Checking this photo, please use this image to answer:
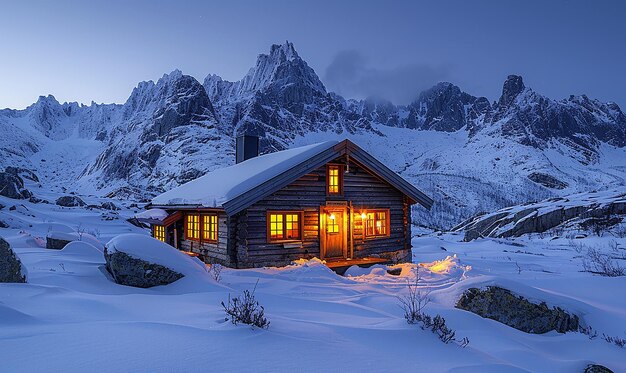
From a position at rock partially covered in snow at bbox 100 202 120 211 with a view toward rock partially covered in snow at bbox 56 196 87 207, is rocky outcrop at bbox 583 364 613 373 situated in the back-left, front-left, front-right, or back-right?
back-left

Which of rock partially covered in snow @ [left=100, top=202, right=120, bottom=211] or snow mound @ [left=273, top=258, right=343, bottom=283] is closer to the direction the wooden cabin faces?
the snow mound

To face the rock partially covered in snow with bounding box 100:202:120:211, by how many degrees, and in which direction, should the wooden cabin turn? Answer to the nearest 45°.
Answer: approximately 180°

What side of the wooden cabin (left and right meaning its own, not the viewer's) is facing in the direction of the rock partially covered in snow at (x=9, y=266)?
right

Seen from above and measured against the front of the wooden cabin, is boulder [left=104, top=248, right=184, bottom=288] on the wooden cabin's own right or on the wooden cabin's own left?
on the wooden cabin's own right

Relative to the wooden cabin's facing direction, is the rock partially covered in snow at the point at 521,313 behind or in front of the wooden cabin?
in front

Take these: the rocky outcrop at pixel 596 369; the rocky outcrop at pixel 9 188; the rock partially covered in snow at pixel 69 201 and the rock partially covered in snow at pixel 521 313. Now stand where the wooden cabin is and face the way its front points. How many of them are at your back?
2

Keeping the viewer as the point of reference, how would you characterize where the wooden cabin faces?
facing the viewer and to the right of the viewer

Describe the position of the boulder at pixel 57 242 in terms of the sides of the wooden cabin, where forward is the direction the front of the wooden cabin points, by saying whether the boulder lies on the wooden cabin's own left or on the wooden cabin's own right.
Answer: on the wooden cabin's own right

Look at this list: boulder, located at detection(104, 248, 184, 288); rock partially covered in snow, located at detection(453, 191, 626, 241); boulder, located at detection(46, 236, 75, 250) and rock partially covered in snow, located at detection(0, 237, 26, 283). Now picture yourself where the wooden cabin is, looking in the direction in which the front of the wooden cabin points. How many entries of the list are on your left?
1

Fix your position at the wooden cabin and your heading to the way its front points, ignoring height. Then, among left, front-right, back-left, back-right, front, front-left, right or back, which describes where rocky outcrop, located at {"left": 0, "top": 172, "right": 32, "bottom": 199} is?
back

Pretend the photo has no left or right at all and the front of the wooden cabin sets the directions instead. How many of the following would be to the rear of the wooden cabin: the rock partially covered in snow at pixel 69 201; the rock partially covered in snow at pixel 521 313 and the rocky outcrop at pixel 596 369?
1
